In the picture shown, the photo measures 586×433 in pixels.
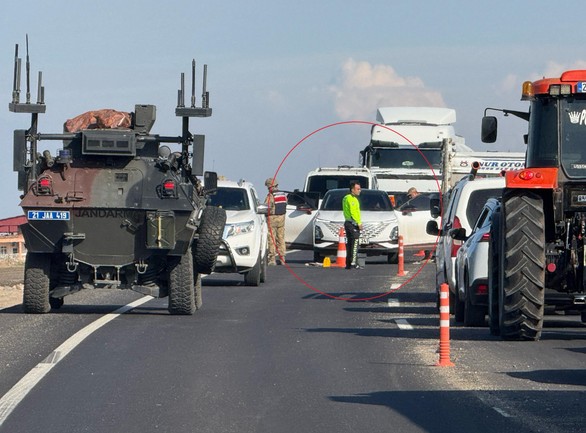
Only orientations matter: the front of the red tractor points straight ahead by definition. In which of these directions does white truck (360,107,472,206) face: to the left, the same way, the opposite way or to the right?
the opposite way

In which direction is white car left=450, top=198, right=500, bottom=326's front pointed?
away from the camera

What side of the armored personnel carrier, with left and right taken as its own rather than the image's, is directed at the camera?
back

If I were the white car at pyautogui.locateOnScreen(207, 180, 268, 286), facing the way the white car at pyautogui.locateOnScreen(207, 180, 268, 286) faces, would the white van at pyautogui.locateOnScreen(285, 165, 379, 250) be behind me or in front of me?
behind

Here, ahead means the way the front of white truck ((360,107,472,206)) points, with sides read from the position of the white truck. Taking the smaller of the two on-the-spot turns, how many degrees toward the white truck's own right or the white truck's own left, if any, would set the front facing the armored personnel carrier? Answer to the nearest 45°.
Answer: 0° — it already faces it

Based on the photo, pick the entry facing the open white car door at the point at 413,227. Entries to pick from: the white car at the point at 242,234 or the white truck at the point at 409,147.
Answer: the white truck
